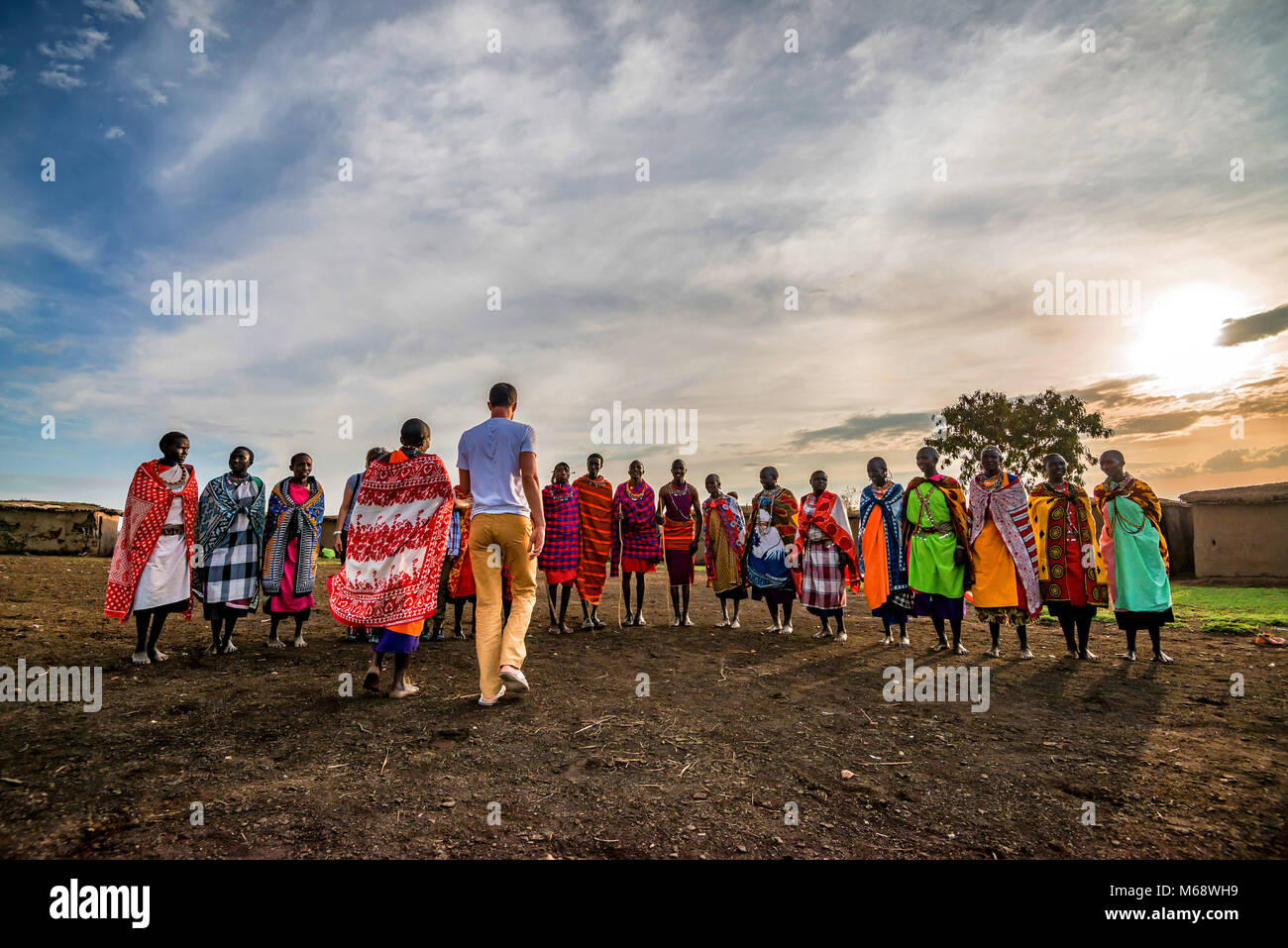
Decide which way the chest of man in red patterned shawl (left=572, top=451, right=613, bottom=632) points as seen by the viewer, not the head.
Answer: toward the camera

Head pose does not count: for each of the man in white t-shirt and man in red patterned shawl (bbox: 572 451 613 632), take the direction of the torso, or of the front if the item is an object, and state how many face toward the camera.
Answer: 1

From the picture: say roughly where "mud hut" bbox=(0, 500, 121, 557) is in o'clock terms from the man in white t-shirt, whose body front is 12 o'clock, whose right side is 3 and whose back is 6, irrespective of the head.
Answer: The mud hut is roughly at 11 o'clock from the man in white t-shirt.

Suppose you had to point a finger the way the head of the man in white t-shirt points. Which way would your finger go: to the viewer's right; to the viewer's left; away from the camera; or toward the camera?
away from the camera

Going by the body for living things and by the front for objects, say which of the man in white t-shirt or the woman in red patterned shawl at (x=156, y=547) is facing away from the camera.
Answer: the man in white t-shirt

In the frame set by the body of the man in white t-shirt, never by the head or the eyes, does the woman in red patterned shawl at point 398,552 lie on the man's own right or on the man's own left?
on the man's own left

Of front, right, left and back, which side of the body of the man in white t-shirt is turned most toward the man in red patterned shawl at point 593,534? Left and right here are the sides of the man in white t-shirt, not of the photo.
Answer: front

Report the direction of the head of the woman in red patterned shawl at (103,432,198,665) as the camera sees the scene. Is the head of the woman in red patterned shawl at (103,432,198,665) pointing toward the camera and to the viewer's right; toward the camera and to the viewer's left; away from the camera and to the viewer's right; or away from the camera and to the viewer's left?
toward the camera and to the viewer's right

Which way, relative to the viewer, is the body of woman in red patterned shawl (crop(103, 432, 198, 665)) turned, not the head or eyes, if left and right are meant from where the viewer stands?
facing the viewer and to the right of the viewer

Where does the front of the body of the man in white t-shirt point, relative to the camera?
away from the camera

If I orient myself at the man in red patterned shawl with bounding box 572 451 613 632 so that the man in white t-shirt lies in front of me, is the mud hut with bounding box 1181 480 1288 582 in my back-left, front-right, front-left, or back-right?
back-left

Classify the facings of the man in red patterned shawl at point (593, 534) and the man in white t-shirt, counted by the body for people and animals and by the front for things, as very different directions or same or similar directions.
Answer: very different directions

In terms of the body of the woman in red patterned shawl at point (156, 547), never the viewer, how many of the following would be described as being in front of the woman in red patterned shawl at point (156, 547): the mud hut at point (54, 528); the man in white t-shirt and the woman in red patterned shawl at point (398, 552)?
2

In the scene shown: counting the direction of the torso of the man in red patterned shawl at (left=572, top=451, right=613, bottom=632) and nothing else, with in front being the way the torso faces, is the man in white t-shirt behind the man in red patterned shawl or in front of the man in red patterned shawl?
in front
